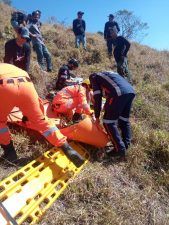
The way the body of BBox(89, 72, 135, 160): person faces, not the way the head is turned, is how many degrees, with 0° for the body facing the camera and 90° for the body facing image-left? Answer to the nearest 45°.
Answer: approximately 90°

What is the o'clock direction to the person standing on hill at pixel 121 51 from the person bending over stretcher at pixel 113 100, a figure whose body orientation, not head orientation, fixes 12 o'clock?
The person standing on hill is roughly at 3 o'clock from the person bending over stretcher.

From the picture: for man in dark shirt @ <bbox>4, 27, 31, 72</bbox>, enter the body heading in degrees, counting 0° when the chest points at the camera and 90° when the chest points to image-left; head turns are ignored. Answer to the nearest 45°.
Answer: approximately 315°

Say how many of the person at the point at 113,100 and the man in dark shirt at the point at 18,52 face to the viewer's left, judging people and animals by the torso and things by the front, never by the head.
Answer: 1

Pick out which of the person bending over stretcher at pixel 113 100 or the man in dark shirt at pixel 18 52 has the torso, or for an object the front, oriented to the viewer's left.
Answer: the person bending over stretcher
